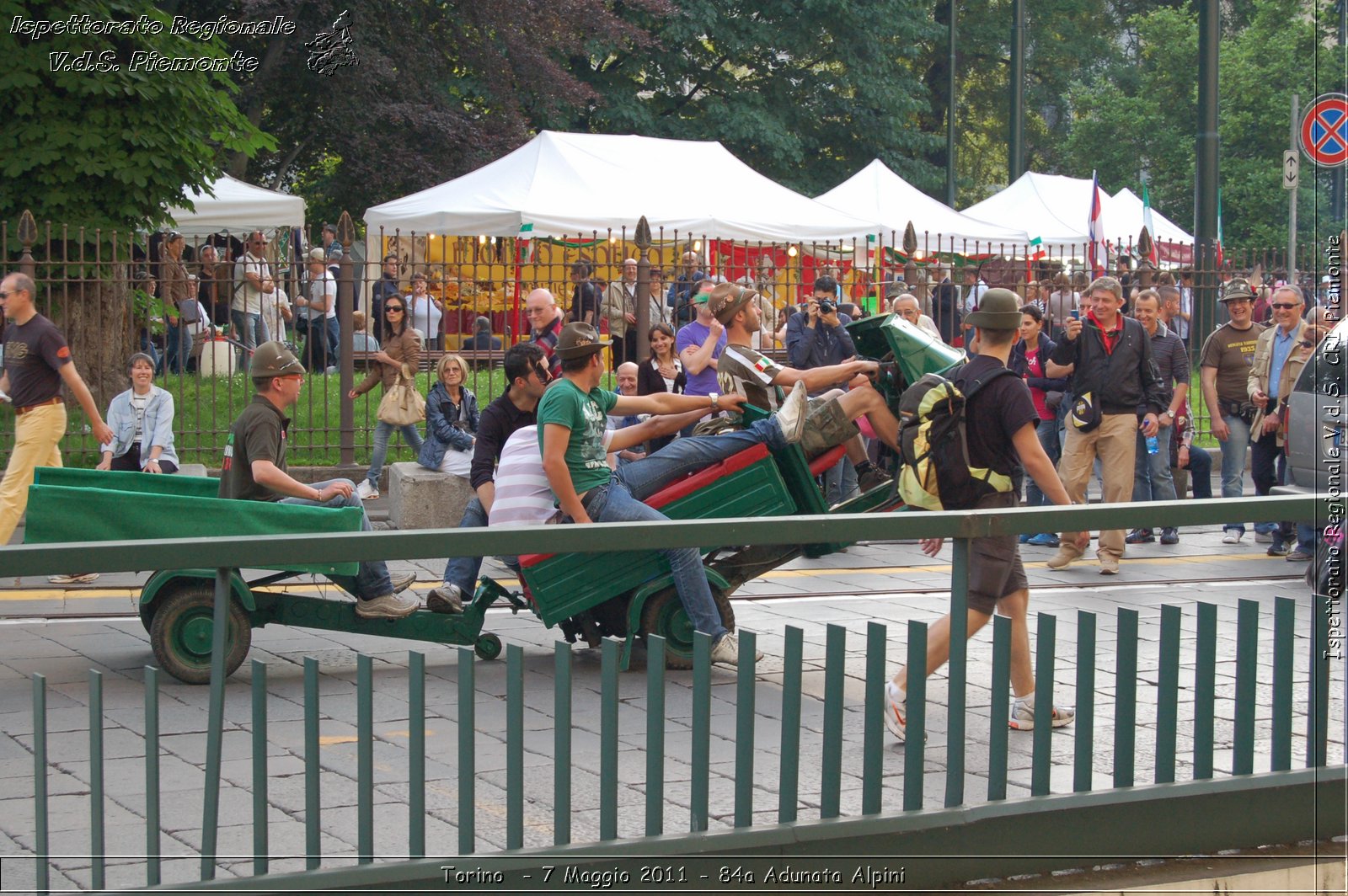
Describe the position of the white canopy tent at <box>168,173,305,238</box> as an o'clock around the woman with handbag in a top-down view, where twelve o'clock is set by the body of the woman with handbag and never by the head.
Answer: The white canopy tent is roughly at 4 o'clock from the woman with handbag.

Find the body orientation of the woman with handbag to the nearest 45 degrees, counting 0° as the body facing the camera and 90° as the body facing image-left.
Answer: approximately 45°

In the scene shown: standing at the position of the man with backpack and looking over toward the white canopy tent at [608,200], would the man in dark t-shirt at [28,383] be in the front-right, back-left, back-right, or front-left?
front-left

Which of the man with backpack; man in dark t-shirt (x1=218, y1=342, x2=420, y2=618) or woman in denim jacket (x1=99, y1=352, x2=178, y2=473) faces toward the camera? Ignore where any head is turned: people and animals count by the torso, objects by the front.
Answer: the woman in denim jacket

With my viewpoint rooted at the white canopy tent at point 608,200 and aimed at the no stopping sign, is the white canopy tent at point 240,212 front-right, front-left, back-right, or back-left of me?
back-right

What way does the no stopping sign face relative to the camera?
toward the camera

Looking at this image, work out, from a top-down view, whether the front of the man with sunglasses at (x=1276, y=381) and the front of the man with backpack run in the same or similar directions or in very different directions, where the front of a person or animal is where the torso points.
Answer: very different directions

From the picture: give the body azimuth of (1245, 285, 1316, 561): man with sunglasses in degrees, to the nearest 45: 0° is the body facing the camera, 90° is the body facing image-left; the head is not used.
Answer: approximately 45°

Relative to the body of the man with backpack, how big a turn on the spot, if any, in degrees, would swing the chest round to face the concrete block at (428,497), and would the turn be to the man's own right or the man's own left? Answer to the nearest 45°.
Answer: approximately 90° to the man's own left

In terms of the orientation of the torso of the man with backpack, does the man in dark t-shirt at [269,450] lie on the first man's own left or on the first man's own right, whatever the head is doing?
on the first man's own left

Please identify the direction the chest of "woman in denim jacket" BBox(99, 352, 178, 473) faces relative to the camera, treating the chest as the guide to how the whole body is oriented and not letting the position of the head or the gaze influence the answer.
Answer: toward the camera

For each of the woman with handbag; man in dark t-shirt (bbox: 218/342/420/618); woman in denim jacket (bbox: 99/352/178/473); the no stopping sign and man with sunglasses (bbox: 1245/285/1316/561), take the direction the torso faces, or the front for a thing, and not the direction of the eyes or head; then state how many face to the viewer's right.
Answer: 1

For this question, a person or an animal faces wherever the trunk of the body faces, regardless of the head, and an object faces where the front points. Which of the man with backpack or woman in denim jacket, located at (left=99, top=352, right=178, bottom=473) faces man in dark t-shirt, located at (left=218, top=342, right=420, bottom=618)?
the woman in denim jacket

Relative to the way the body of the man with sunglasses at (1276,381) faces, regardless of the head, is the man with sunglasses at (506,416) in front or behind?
in front

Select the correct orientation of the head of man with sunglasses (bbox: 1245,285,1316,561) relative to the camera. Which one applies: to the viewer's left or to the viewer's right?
to the viewer's left

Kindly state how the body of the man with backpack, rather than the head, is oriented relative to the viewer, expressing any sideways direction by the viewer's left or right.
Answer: facing away from the viewer and to the right of the viewer

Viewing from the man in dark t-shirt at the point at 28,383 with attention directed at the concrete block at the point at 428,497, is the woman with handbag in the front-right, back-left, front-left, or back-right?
front-left

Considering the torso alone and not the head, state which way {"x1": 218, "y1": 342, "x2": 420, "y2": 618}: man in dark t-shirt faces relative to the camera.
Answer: to the viewer's right

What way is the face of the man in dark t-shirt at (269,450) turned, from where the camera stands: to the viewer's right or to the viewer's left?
to the viewer's right
